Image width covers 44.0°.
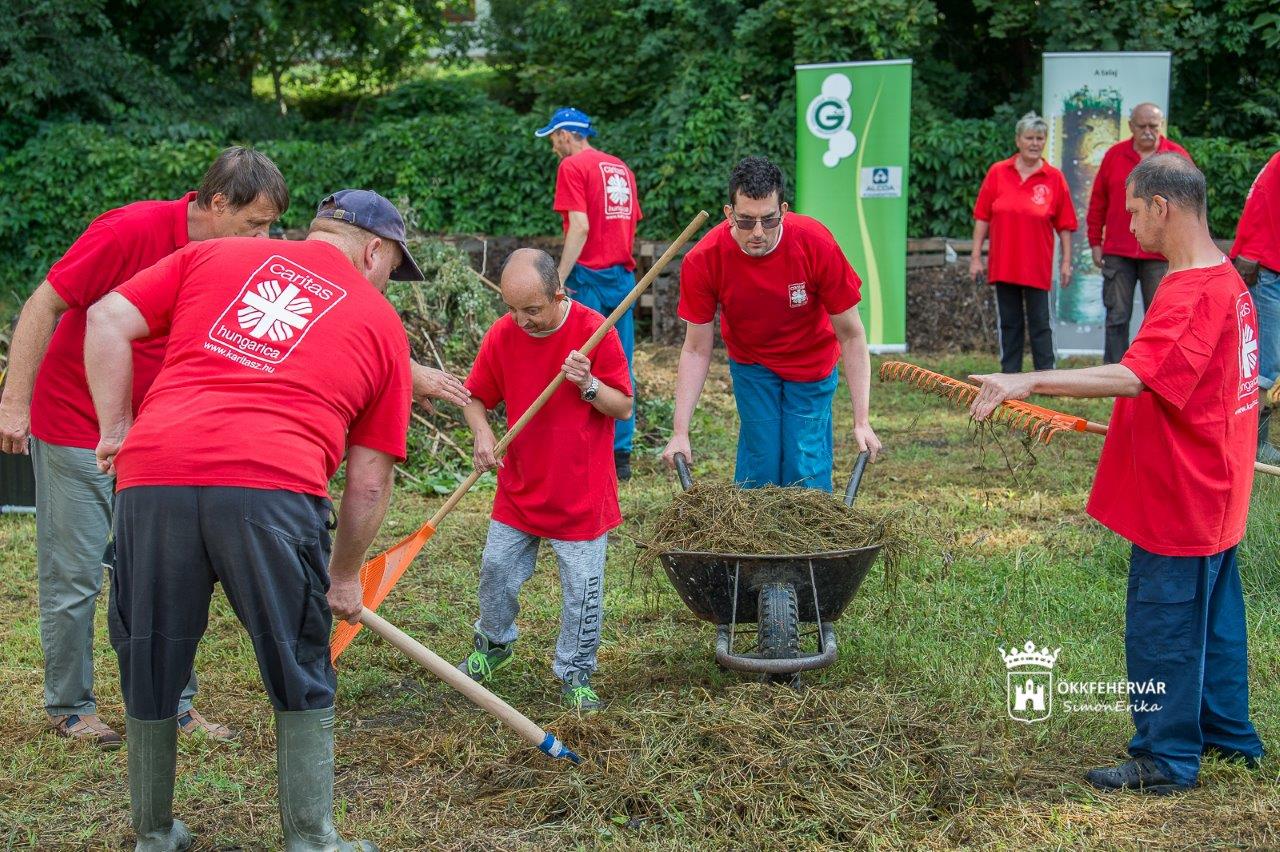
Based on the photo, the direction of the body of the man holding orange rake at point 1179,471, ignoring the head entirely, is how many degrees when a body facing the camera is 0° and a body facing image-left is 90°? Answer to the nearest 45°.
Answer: approximately 90°

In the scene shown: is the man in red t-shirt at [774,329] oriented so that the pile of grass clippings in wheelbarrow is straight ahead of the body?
yes

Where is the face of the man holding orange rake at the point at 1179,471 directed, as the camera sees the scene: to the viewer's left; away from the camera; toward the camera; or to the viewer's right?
to the viewer's left

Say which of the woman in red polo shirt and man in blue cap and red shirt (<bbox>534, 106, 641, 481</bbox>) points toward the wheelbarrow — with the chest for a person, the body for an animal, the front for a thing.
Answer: the woman in red polo shirt

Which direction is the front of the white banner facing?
toward the camera

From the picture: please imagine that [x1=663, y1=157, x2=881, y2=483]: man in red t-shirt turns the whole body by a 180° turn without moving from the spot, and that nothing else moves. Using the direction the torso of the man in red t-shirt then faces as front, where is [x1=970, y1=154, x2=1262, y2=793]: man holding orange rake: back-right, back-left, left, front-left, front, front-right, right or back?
back-right

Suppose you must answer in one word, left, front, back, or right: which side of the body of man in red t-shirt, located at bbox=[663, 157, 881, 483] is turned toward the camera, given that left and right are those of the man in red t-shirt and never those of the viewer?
front

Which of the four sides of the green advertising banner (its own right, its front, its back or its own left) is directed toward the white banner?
left

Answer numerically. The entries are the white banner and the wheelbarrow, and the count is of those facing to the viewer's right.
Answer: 0

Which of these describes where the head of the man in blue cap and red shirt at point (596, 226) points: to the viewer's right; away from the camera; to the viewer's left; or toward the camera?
to the viewer's left

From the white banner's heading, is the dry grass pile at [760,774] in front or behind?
in front

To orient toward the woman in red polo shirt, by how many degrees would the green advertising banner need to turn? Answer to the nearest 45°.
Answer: approximately 45° to its left

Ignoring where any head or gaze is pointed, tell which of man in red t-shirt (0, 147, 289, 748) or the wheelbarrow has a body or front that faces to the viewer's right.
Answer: the man in red t-shirt

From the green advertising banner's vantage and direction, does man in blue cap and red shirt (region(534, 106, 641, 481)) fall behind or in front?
in front

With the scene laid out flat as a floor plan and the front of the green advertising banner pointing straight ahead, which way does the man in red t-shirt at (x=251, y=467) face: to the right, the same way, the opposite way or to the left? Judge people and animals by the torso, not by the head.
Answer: the opposite way

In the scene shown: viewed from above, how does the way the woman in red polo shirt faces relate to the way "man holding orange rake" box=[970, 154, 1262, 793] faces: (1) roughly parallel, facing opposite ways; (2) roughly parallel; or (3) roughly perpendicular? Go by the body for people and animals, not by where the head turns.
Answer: roughly perpendicular

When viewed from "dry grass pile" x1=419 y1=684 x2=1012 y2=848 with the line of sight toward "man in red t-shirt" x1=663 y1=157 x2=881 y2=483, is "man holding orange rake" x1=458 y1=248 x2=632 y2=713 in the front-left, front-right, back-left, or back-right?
front-left

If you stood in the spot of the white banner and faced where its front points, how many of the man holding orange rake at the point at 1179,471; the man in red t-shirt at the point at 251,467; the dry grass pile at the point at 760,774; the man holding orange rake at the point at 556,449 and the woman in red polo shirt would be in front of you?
5

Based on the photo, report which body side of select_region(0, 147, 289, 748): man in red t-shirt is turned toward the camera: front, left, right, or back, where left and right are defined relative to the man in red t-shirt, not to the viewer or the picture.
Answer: right
